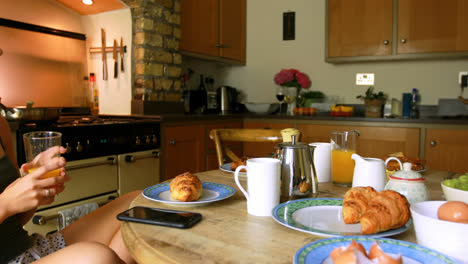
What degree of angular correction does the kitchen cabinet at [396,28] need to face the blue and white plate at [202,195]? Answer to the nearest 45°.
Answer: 0° — it already faces it

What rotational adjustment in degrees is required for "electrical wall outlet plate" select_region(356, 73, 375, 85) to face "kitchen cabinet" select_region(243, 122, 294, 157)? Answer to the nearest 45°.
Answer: approximately 45° to its right

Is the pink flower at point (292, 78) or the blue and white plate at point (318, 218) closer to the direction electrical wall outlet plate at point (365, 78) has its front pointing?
the blue and white plate

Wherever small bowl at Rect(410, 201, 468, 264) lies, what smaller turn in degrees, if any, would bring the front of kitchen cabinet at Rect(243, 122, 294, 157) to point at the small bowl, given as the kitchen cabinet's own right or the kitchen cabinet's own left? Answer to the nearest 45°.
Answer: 0° — it already faces it

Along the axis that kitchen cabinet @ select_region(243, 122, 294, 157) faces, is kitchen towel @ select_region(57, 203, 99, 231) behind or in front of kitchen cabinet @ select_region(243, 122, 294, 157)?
in front

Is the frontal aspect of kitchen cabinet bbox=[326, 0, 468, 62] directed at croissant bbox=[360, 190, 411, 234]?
yes

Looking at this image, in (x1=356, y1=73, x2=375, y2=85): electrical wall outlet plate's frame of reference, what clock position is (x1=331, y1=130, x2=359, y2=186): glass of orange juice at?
The glass of orange juice is roughly at 12 o'clock from the electrical wall outlet plate.

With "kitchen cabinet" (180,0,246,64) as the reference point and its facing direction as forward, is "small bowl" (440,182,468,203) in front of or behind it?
in front
